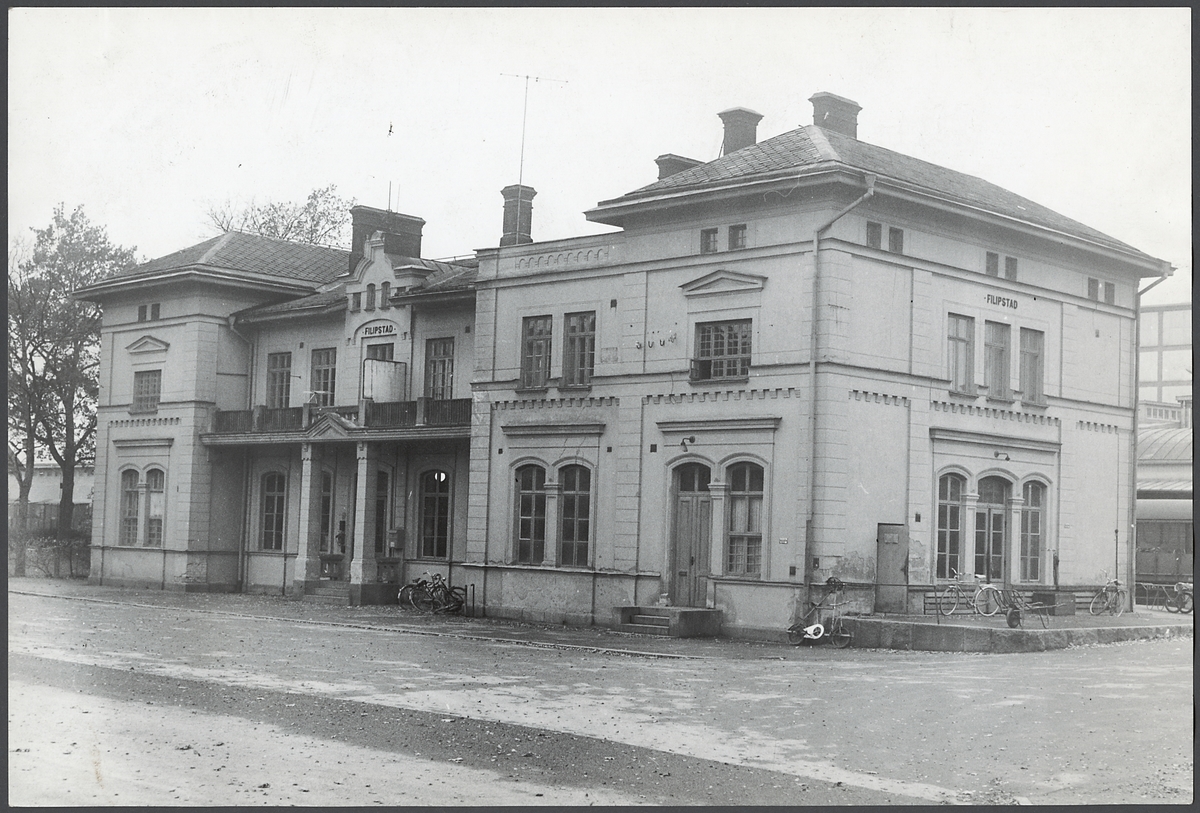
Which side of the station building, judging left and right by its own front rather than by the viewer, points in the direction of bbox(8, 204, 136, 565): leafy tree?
right

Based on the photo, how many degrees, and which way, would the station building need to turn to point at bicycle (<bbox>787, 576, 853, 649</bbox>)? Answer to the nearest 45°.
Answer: approximately 45° to its left

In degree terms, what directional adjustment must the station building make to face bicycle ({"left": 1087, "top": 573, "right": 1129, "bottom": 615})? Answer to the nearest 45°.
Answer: approximately 135° to its left

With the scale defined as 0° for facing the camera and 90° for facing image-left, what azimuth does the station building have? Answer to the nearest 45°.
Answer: approximately 45°
